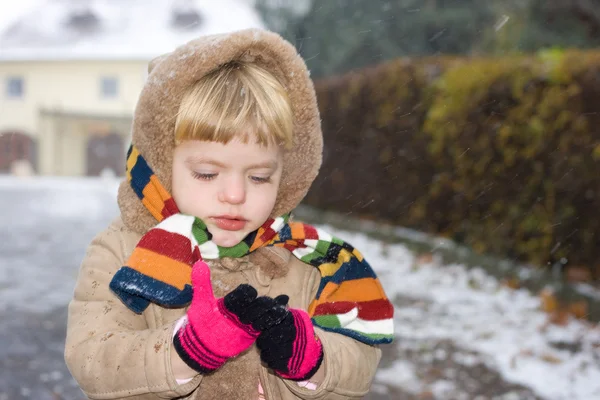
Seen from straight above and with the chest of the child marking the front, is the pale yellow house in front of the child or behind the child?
behind

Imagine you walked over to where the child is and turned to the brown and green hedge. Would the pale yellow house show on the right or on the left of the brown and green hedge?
left

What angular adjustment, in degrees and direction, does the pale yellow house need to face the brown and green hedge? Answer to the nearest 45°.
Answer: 0° — it already faces it

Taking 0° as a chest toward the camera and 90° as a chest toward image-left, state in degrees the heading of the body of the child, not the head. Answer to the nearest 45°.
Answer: approximately 0°

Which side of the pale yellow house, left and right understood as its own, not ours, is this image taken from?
front

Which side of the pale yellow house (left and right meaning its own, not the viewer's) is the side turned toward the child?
front

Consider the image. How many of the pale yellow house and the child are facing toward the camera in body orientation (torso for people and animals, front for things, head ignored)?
2

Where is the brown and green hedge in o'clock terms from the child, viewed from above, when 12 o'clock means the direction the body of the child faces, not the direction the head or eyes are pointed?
The brown and green hedge is roughly at 7 o'clock from the child.
